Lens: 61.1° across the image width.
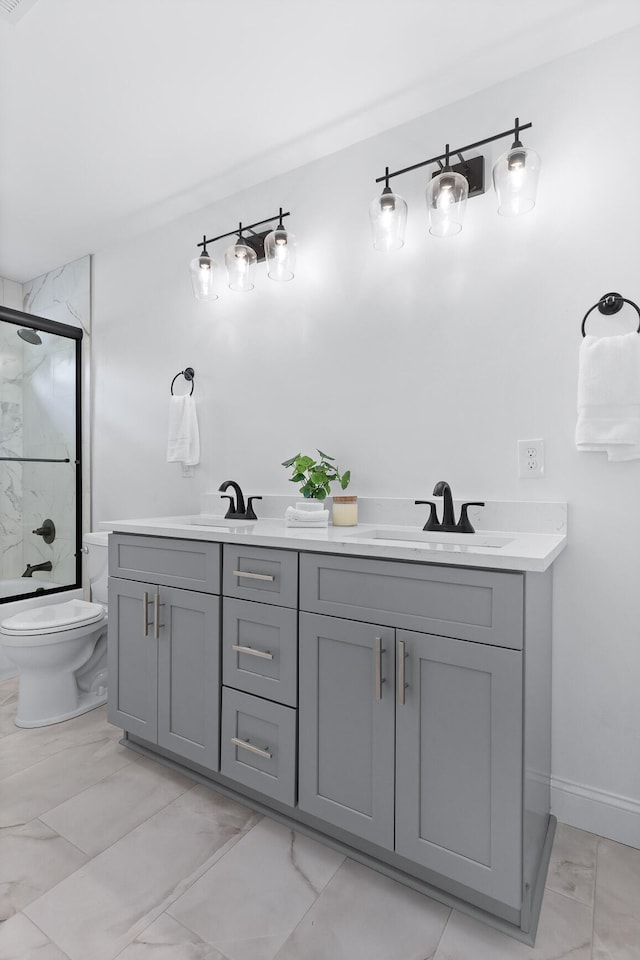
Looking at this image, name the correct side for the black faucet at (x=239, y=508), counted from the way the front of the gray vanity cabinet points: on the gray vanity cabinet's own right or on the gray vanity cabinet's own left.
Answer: on the gray vanity cabinet's own right

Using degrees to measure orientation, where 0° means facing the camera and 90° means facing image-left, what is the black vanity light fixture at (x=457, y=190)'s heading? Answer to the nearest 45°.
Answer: approximately 45°

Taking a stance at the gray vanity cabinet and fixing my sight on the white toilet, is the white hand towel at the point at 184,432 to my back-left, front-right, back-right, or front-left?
front-right

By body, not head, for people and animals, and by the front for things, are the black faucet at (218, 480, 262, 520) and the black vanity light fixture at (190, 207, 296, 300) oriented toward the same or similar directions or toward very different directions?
same or similar directions

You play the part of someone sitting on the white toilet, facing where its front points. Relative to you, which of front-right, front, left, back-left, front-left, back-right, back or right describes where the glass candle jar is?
left

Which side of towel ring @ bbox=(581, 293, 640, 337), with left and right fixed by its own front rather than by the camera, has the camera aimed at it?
front

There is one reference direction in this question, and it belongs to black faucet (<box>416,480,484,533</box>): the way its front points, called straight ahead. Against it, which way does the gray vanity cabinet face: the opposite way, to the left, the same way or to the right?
the same way

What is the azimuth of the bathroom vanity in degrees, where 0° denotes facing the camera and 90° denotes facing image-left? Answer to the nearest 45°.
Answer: approximately 45°

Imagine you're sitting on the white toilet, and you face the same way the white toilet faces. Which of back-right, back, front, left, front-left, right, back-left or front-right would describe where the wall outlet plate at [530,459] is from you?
left

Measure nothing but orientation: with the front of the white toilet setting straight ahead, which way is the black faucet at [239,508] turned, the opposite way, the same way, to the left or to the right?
the same way

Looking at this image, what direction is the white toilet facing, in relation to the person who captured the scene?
facing the viewer and to the left of the viewer

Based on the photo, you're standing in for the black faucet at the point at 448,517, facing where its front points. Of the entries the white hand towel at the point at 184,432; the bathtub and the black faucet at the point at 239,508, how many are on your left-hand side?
0

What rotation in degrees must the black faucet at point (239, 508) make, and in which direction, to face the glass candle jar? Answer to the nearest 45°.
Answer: approximately 90° to its left
